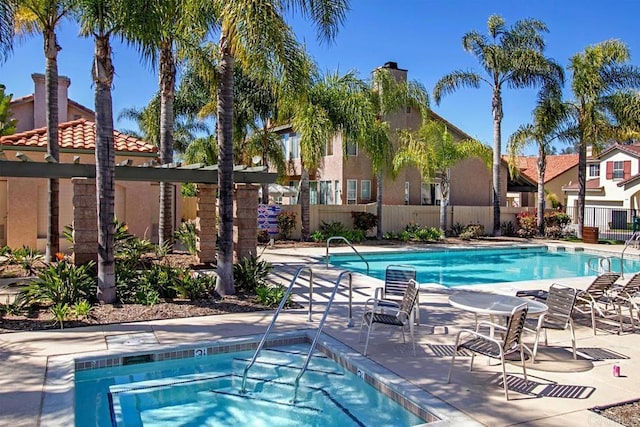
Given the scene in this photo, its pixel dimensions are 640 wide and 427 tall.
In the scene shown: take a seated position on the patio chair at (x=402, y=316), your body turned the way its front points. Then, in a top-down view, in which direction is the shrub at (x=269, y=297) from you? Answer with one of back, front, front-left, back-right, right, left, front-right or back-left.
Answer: front-right

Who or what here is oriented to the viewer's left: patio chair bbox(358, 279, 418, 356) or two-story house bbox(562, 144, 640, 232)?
the patio chair

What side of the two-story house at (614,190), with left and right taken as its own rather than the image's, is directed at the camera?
front

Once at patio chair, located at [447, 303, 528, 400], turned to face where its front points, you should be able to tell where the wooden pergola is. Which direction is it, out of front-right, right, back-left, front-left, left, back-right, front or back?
front

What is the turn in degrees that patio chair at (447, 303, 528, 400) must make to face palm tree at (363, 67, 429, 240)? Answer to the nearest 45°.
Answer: approximately 45° to its right

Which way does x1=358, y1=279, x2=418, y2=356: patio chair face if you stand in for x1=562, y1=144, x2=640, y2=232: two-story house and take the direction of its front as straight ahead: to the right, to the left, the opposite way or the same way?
to the right

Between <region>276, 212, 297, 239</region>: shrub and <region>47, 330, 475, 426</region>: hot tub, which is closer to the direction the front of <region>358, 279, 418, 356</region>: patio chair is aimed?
the hot tub

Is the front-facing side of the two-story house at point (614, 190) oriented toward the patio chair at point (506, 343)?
yes

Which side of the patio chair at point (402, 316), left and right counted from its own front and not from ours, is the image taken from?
left

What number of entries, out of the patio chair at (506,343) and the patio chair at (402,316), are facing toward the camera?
0

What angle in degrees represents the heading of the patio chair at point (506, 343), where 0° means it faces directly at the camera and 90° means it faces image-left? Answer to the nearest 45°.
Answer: approximately 135°

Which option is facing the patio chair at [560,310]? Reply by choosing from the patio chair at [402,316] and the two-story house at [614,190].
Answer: the two-story house

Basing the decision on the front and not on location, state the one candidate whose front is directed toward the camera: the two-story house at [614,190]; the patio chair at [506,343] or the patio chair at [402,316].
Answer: the two-story house

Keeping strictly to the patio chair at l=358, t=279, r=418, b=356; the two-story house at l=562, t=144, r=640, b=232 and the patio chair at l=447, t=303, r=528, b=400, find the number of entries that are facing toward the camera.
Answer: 1
